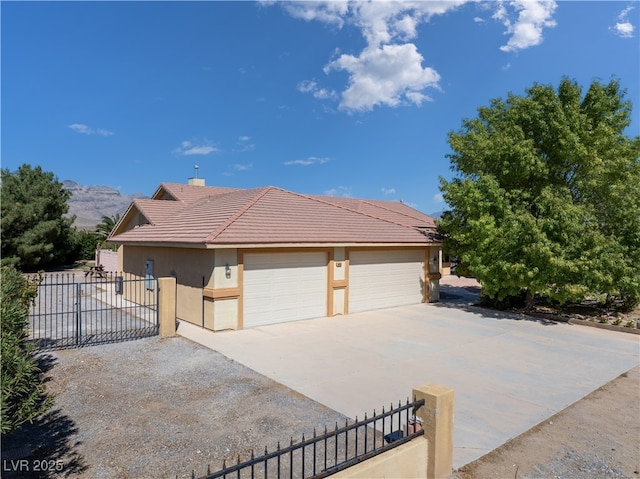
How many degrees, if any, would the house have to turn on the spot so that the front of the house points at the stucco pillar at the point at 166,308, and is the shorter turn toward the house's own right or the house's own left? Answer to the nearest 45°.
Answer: approximately 90° to the house's own right

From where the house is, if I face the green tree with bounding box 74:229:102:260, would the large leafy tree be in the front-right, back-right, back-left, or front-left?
back-right

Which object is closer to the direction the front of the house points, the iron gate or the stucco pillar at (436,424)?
the stucco pillar

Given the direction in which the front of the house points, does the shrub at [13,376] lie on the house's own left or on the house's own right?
on the house's own right

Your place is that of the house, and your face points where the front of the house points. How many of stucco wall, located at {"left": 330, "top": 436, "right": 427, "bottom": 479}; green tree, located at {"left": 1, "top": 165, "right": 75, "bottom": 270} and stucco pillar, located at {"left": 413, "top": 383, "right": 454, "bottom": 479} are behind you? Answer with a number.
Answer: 1

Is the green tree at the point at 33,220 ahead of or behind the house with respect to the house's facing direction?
behind

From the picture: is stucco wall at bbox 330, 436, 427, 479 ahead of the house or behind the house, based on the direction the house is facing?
ahead

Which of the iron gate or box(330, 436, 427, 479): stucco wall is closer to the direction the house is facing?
the stucco wall

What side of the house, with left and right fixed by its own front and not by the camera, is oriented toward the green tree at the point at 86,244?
back

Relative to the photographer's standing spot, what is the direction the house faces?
facing the viewer and to the right of the viewer
